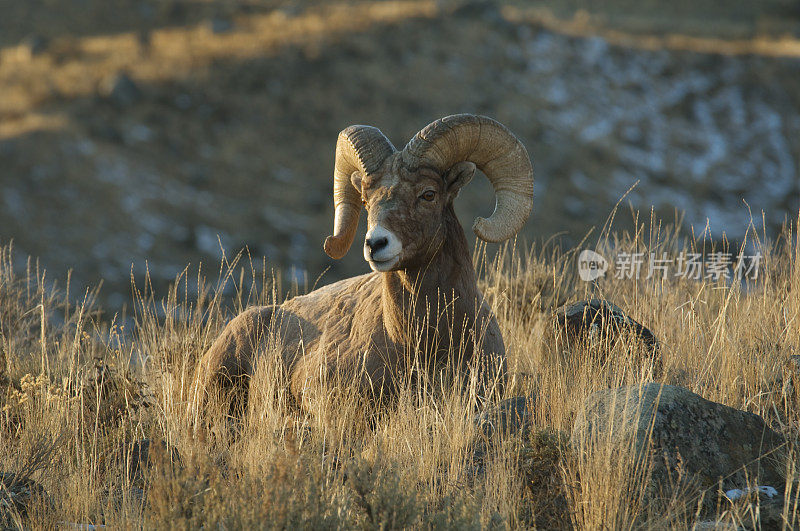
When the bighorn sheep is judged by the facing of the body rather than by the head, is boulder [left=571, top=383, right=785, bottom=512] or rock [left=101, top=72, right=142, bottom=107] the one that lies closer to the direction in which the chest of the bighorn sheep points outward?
the boulder

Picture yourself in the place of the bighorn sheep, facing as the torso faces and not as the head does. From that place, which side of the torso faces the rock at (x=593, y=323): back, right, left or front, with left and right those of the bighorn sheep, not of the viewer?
left

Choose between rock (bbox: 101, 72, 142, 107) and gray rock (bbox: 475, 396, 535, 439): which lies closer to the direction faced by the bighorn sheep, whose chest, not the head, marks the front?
the gray rock

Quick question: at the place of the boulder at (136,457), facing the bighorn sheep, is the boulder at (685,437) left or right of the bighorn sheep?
right

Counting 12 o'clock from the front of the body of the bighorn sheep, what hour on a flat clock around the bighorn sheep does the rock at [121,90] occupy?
The rock is roughly at 7 o'clock from the bighorn sheep.

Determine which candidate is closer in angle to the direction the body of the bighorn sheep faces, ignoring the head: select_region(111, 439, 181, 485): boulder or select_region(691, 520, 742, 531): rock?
the rock

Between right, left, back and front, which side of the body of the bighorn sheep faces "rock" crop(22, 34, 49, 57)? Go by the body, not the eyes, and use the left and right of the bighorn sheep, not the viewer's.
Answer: back

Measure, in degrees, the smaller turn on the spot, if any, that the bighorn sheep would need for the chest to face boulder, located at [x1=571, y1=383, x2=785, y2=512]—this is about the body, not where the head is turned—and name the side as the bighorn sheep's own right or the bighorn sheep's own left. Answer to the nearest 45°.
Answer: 0° — it already faces it

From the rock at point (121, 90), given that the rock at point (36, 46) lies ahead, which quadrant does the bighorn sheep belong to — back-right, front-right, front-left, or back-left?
back-left

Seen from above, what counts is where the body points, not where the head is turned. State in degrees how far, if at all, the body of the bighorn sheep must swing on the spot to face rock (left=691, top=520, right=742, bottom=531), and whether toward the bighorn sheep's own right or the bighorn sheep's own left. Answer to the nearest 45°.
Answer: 0° — it already faces it

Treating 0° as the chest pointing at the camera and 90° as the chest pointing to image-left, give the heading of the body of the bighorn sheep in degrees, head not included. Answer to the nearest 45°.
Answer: approximately 315°
